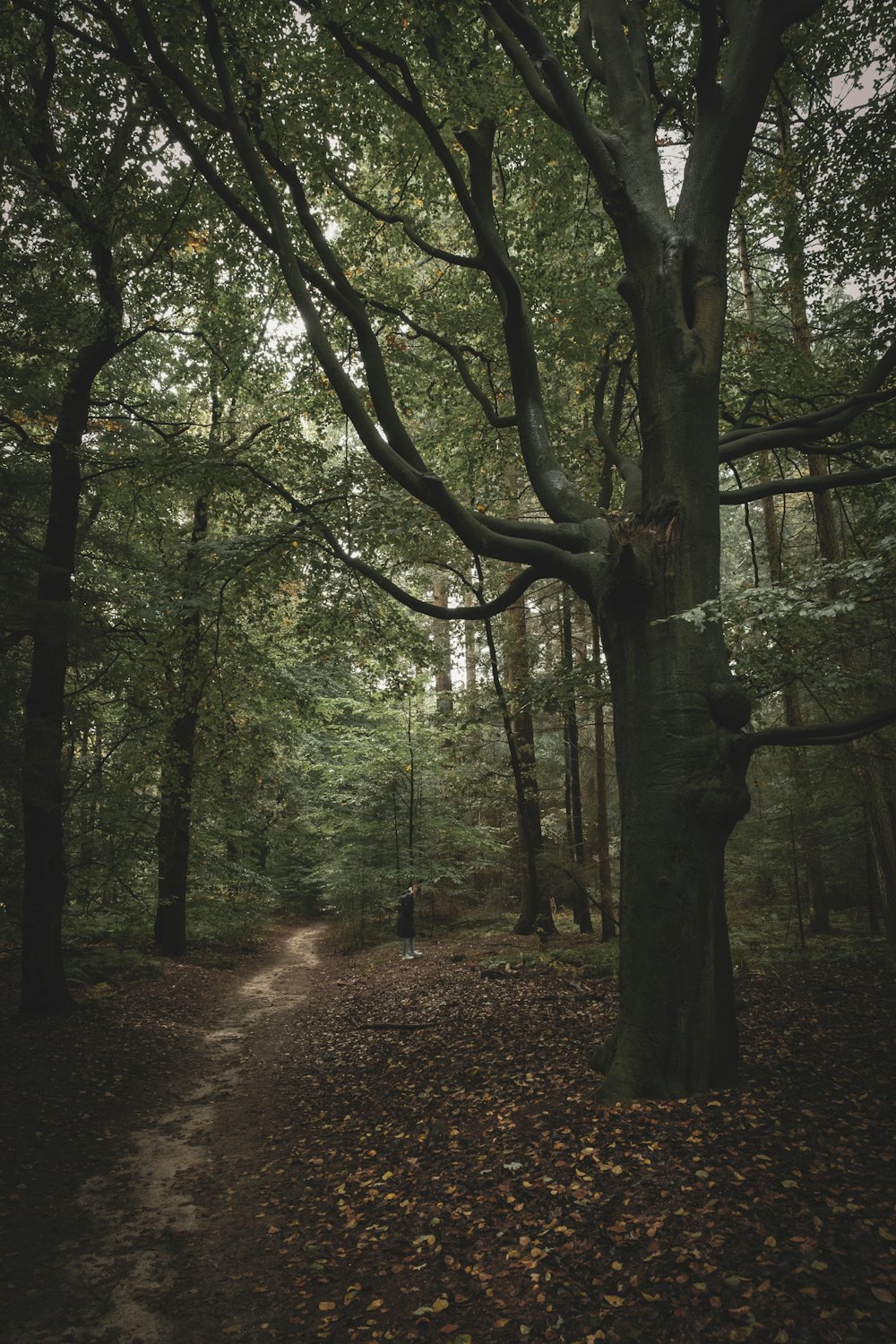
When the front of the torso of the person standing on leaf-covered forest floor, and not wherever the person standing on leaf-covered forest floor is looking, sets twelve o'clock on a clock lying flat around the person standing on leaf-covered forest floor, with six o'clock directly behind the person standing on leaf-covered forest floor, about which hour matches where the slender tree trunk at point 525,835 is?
The slender tree trunk is roughly at 1 o'clock from the person standing on leaf-covered forest floor.
